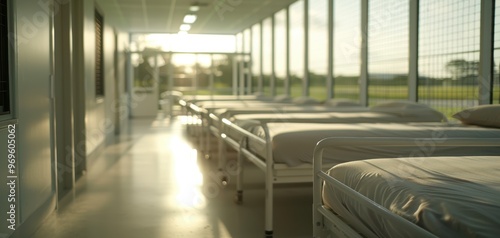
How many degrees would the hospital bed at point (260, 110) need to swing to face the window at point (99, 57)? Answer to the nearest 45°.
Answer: approximately 45° to its right

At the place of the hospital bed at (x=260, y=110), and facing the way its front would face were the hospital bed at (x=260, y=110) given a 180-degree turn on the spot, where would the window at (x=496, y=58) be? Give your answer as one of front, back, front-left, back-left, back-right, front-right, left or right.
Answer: front-right

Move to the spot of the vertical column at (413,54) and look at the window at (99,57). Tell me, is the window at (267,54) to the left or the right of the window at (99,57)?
right

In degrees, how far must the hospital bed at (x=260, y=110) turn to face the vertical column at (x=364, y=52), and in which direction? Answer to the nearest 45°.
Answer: approximately 180°

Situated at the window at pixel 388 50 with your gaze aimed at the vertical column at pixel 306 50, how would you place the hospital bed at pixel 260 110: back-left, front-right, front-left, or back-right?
front-left

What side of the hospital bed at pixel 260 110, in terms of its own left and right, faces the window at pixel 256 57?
right

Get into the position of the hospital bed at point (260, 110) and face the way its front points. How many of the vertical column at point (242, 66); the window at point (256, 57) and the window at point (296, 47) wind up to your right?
3

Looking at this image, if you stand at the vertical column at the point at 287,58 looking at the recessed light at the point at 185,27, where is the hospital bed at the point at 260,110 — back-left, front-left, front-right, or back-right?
back-left

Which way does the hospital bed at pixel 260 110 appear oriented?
to the viewer's left

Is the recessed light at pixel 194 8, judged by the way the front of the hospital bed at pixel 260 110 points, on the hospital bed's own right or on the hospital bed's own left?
on the hospital bed's own right

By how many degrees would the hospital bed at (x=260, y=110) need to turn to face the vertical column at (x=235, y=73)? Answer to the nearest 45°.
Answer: approximately 90° to its right

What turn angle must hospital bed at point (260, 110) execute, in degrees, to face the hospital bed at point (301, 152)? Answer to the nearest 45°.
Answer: approximately 90° to its left

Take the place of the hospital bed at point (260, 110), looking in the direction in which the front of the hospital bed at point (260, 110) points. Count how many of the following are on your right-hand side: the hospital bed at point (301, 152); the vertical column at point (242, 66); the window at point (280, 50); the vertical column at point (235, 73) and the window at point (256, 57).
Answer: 4

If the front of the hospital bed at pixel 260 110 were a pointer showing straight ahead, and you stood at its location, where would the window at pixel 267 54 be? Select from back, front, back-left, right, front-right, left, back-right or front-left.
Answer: right
